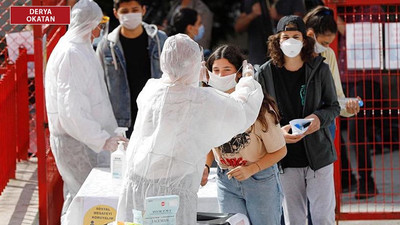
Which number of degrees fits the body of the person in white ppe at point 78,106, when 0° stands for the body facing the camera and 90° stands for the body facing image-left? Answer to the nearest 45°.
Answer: approximately 270°

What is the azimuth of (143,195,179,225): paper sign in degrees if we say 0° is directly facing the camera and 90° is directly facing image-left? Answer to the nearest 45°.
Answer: approximately 0°
